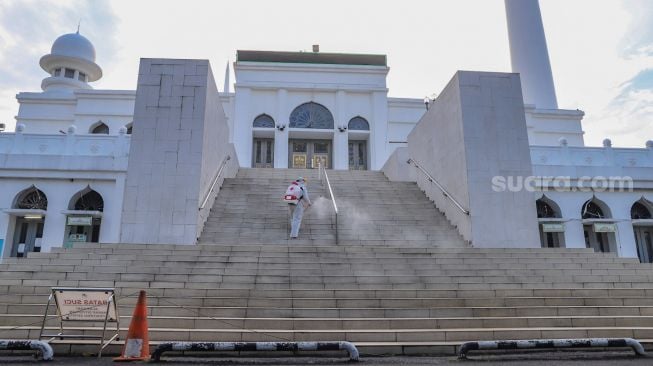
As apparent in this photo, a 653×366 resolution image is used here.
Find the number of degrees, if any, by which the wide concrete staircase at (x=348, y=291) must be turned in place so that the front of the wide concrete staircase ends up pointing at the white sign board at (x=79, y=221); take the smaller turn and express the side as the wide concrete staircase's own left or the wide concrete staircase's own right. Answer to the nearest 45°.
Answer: approximately 135° to the wide concrete staircase's own right

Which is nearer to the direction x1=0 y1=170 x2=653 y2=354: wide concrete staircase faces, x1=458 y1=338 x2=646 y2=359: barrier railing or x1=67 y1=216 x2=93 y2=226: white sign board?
the barrier railing

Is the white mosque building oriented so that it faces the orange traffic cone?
yes

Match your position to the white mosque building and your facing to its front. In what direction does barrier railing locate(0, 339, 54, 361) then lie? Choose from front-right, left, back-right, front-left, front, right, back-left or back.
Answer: front

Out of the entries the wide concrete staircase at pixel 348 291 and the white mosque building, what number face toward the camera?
2

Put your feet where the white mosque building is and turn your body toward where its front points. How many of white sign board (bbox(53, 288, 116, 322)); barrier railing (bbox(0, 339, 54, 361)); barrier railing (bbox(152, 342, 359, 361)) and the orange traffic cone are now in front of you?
4

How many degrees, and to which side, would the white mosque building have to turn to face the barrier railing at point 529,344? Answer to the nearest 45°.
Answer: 0° — it already faces it

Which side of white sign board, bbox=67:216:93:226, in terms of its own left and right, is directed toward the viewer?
front

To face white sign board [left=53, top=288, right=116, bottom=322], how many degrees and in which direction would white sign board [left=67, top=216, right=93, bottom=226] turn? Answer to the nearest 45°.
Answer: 0° — it already faces it

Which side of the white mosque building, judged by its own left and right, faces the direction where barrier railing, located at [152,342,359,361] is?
front

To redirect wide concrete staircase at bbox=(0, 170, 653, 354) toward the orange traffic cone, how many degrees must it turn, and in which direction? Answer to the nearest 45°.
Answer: approximately 45° to its right

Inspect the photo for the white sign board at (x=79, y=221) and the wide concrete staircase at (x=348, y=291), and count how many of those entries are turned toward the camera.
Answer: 2

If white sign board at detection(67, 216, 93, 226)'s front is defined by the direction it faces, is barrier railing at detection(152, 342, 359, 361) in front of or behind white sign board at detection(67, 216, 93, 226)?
in front

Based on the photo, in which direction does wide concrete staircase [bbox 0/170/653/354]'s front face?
toward the camera

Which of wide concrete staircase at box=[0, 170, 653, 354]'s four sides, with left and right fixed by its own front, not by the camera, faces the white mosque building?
back

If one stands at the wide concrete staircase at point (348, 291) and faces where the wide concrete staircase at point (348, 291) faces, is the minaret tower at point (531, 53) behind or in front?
behind
